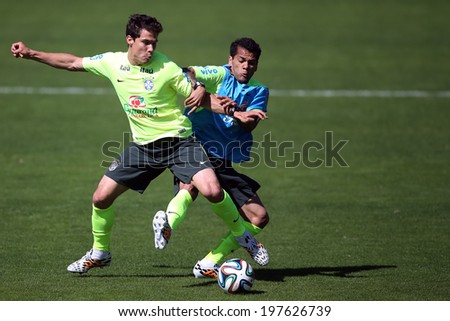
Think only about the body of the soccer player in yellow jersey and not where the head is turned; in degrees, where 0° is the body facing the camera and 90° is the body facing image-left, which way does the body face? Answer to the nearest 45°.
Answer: approximately 0°

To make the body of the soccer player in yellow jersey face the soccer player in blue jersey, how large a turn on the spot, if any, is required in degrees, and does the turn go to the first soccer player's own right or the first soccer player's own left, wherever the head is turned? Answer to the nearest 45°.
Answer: approximately 135° to the first soccer player's own left

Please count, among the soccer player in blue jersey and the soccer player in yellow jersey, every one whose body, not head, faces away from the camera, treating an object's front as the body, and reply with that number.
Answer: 0

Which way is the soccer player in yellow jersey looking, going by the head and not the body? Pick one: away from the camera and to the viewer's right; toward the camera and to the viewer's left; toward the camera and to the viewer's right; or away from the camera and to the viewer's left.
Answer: toward the camera and to the viewer's right
